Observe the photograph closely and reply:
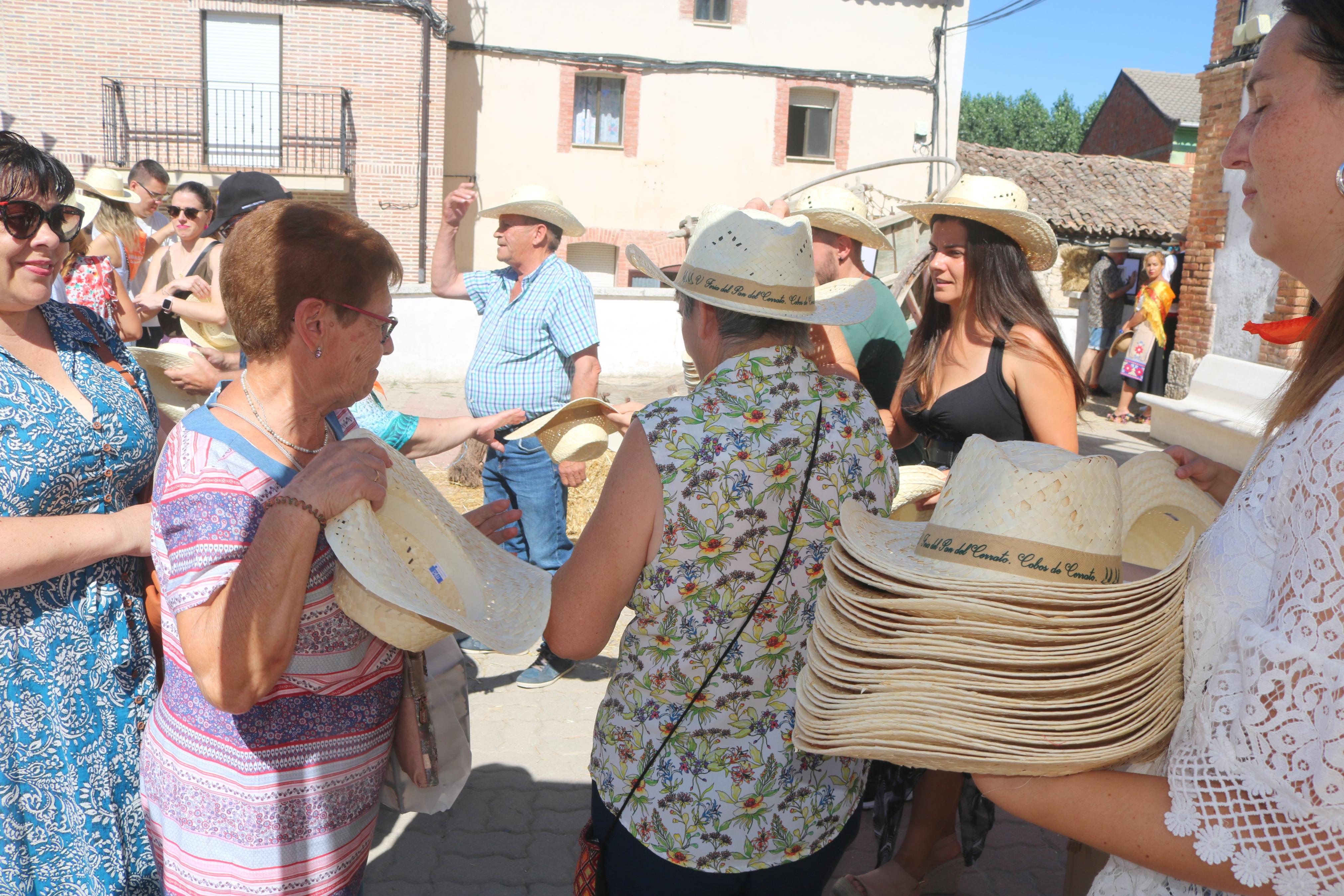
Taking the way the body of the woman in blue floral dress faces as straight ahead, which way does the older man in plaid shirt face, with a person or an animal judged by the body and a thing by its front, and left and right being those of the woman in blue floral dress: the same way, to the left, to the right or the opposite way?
to the right

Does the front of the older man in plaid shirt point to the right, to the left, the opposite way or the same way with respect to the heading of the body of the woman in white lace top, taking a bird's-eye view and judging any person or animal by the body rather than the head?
to the left

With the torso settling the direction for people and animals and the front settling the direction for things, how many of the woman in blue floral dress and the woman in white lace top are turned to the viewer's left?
1

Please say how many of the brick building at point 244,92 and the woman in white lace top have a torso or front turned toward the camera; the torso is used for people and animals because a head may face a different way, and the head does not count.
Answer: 1

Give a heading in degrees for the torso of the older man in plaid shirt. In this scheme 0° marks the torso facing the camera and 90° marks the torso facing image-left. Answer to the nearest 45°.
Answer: approximately 45°

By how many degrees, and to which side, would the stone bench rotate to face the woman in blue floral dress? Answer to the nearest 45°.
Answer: approximately 45° to its left

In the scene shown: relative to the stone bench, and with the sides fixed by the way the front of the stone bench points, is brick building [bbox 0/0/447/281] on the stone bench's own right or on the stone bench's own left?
on the stone bench's own right

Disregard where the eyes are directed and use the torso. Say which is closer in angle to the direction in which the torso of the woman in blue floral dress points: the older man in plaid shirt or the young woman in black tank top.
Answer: the young woman in black tank top

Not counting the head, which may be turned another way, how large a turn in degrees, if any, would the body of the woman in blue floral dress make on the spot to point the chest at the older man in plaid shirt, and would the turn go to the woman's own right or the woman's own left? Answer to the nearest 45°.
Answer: approximately 90° to the woman's own left

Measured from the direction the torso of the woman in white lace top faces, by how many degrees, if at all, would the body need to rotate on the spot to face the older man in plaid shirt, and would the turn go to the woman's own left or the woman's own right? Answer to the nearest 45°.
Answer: approximately 45° to the woman's own right

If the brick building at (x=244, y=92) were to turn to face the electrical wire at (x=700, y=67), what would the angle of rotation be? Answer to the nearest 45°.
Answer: approximately 90° to its left

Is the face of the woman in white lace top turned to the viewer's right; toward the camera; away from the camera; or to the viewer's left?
to the viewer's left

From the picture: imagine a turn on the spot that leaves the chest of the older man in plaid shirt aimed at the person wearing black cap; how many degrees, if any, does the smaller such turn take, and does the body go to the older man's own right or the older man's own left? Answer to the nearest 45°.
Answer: approximately 45° to the older man's own right
